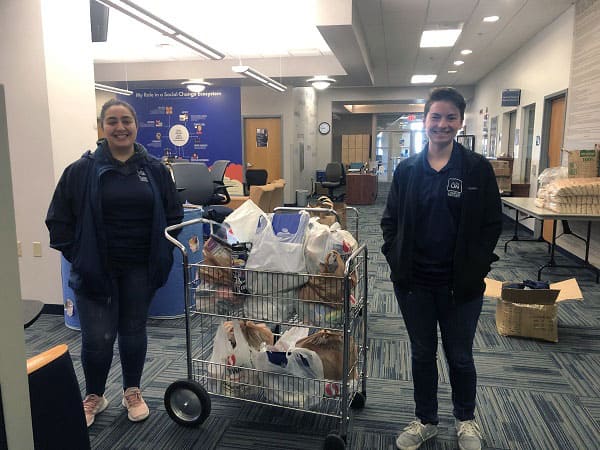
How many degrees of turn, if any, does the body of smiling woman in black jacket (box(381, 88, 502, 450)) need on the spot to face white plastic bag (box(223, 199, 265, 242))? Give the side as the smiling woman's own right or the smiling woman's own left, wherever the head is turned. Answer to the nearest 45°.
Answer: approximately 90° to the smiling woman's own right

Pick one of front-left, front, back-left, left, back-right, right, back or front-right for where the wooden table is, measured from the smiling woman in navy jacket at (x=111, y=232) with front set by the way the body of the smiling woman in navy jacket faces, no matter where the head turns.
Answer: back-left

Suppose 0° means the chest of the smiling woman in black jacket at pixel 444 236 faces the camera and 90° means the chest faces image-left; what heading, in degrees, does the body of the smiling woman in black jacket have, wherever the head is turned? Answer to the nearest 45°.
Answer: approximately 0°

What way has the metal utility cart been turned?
to the viewer's right

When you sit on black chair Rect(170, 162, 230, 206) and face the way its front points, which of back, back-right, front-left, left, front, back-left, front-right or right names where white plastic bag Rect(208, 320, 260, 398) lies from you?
back-right

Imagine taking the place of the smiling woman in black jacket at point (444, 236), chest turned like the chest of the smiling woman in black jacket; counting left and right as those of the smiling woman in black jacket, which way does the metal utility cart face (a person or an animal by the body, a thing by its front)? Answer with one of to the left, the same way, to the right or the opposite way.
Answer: to the left

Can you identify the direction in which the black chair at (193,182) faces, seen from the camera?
facing away from the viewer and to the right of the viewer

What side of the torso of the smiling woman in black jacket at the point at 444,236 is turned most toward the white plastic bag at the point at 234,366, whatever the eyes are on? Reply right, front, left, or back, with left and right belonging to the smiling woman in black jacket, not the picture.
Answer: right
